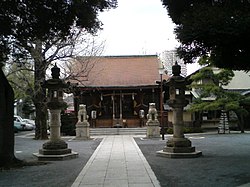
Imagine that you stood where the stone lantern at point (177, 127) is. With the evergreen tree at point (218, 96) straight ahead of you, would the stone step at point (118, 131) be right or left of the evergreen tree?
left

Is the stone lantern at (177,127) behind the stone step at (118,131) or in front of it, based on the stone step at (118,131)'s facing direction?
in front

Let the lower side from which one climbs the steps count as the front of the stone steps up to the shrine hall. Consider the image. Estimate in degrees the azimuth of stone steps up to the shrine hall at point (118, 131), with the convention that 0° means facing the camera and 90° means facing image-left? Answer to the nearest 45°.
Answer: approximately 0°

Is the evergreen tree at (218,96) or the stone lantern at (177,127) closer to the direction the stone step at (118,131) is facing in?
the stone lantern

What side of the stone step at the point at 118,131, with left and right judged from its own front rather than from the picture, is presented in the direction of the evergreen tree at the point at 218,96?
left

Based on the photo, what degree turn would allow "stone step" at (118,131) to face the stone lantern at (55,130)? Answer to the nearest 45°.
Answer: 0° — it already faces it
